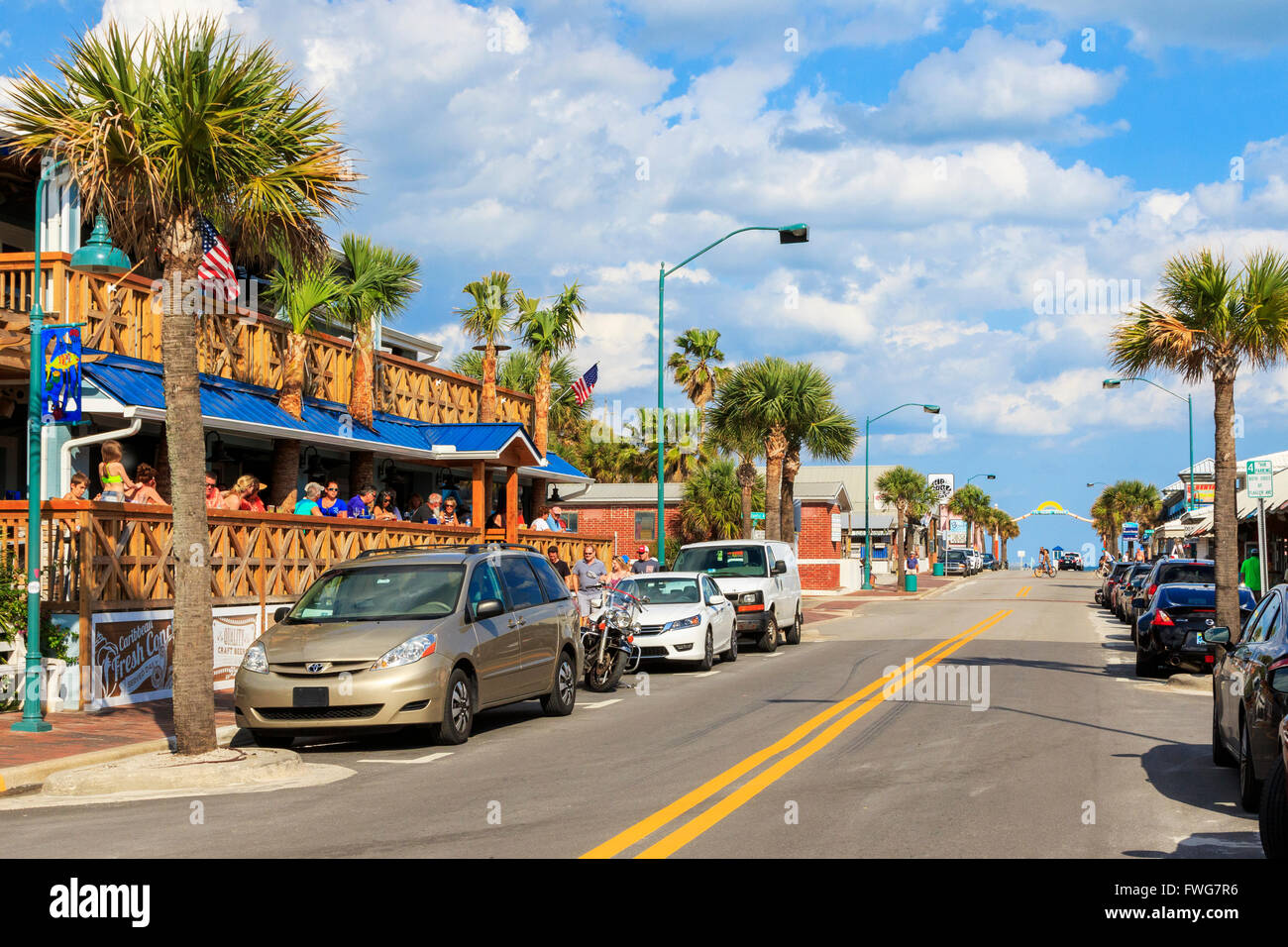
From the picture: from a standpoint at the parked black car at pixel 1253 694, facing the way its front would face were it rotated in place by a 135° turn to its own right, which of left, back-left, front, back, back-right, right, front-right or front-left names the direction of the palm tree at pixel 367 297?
back

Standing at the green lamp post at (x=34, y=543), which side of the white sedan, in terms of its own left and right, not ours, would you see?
front

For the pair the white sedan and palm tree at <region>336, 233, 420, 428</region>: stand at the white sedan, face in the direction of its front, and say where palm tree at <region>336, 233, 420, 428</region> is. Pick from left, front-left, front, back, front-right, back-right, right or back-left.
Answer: right

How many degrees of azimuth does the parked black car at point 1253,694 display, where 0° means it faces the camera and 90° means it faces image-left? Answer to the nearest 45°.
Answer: approximately 180°

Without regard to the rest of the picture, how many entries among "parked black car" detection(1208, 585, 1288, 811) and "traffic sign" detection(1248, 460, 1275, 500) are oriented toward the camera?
1

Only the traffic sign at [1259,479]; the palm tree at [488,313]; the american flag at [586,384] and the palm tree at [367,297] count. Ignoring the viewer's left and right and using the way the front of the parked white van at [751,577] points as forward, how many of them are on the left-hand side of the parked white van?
1

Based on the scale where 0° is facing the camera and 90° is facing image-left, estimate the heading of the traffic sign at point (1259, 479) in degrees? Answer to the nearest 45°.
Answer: approximately 0°

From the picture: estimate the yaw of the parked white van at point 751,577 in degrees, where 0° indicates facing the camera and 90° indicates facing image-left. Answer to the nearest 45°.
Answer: approximately 45°

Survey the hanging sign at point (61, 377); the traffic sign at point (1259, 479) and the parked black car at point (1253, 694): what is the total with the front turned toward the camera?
2

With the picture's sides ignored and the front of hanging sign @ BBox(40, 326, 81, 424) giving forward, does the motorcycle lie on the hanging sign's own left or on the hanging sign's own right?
on the hanging sign's own left

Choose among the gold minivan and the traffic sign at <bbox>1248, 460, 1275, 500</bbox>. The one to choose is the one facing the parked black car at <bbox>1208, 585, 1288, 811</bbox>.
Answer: the traffic sign

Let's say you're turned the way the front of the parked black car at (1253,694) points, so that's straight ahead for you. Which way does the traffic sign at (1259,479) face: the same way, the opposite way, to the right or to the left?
the opposite way

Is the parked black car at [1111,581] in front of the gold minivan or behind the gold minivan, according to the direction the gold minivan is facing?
behind

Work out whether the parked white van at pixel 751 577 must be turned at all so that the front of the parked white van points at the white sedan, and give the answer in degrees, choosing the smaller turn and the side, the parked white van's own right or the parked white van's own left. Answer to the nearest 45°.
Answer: approximately 45° to the parked white van's own left
